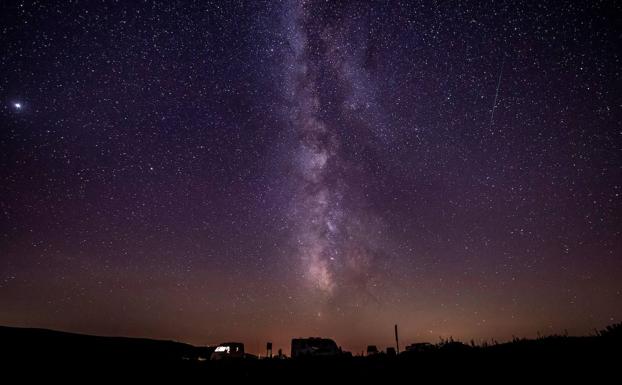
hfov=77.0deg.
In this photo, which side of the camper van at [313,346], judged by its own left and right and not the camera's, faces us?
right

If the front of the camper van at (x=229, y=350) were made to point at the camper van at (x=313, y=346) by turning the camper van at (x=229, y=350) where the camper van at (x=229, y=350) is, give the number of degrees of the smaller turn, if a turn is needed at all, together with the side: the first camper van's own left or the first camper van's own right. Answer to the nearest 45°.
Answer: approximately 180°

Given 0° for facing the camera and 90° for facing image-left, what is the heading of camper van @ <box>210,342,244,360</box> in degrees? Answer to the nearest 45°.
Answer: approximately 90°
